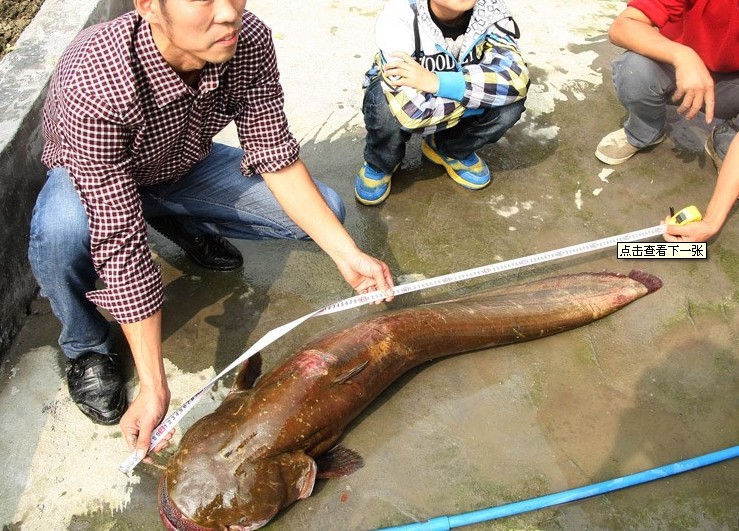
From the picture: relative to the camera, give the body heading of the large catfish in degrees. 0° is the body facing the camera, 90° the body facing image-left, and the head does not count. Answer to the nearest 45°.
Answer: approximately 45°

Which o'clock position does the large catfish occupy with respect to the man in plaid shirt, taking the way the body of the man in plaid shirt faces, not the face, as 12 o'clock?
The large catfish is roughly at 12 o'clock from the man in plaid shirt.

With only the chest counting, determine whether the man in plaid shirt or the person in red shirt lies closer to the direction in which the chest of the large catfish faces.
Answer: the man in plaid shirt

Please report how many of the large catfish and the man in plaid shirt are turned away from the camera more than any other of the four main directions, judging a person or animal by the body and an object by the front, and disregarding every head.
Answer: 0

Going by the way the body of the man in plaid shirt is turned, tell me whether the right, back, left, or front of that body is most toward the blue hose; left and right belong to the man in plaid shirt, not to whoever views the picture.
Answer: front

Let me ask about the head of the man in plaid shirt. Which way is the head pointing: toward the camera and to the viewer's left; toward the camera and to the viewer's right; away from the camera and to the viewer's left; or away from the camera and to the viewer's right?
toward the camera and to the viewer's right

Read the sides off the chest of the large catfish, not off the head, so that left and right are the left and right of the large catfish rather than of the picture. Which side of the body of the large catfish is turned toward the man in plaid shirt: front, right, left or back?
right

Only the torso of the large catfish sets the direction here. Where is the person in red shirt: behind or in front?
behind

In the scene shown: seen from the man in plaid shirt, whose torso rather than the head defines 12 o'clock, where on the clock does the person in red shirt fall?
The person in red shirt is roughly at 10 o'clock from the man in plaid shirt.

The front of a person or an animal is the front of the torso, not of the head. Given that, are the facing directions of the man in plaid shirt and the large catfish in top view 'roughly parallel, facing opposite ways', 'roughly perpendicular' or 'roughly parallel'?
roughly perpendicular

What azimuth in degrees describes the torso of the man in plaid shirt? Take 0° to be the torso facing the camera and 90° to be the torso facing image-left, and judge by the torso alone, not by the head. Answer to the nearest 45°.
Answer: approximately 315°
